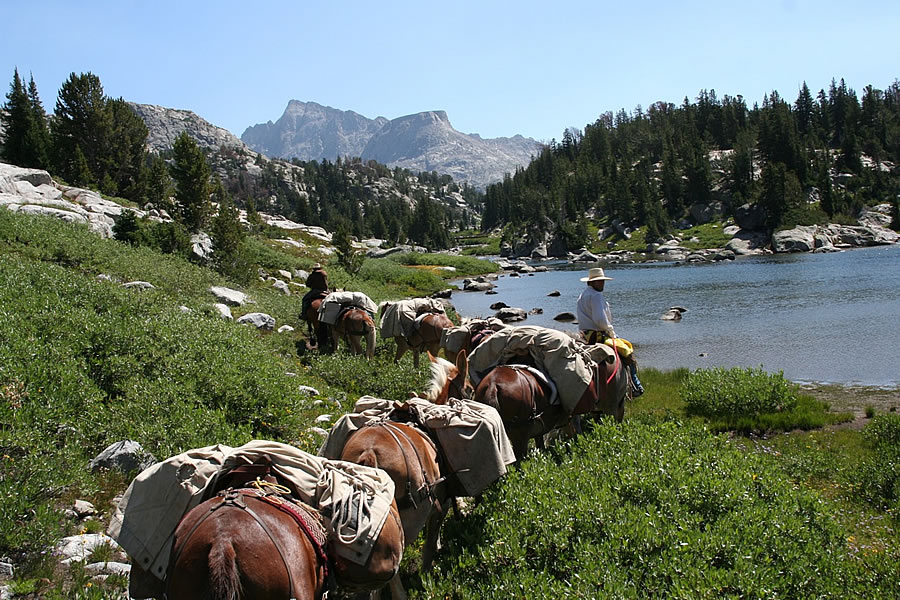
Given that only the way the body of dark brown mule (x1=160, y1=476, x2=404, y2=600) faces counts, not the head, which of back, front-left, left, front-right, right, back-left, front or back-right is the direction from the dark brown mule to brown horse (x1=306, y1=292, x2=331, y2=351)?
front-left

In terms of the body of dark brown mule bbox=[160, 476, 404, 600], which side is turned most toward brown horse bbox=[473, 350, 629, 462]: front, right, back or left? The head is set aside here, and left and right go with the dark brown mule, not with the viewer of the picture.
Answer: front

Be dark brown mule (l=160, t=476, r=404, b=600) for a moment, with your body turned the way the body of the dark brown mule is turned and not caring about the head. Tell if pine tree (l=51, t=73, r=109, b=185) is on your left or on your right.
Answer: on your left

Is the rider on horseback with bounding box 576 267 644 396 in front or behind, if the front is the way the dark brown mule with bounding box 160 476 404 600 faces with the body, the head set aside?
in front

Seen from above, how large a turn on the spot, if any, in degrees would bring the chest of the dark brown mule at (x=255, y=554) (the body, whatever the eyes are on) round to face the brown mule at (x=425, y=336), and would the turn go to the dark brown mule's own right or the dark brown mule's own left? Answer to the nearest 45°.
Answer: approximately 45° to the dark brown mule's own left

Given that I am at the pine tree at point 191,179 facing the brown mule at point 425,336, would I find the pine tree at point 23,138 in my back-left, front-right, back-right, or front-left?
back-right

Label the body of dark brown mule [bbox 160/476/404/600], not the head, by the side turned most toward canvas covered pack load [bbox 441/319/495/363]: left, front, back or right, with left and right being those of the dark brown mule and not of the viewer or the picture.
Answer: front

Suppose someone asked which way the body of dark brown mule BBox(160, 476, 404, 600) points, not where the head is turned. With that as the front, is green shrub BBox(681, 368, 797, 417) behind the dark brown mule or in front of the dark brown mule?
in front

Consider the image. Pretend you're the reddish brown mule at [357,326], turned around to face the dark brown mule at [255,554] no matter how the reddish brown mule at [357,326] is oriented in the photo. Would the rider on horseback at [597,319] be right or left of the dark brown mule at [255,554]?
left

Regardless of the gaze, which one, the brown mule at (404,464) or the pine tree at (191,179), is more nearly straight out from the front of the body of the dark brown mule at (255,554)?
the brown mule

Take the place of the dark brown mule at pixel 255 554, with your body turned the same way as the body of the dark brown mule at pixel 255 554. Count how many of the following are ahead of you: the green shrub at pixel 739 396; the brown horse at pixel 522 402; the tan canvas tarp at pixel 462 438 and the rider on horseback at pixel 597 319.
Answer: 4

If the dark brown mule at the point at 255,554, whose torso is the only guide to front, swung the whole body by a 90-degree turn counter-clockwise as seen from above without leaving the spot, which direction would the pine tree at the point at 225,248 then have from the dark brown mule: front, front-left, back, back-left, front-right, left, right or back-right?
front-right

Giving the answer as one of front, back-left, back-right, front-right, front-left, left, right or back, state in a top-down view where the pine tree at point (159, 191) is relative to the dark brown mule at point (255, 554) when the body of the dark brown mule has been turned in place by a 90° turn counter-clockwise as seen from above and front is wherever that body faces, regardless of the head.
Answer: front-right

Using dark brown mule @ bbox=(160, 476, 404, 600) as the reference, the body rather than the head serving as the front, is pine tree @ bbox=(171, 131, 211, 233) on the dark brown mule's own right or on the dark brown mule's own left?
on the dark brown mule's own left

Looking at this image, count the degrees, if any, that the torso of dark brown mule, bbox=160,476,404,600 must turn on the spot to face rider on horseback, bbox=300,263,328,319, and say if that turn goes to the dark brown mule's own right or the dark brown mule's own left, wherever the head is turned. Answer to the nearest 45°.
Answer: approximately 45° to the dark brown mule's own left

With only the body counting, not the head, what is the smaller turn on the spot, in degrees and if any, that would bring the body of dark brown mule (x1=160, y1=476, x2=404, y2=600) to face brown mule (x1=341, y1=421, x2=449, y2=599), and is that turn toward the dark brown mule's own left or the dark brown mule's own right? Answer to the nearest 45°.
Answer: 0° — it already faces it

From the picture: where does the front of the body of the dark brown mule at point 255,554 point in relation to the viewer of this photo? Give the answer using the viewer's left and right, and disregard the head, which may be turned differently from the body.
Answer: facing away from the viewer and to the right of the viewer
